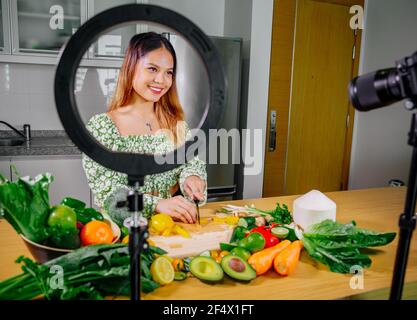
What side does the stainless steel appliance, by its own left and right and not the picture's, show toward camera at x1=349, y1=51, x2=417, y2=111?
front

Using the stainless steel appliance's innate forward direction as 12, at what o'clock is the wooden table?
The wooden table is roughly at 12 o'clock from the stainless steel appliance.

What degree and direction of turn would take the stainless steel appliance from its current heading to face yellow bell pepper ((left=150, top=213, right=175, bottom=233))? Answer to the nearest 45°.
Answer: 0° — it already faces it

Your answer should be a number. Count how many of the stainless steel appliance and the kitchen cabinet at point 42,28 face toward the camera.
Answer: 2

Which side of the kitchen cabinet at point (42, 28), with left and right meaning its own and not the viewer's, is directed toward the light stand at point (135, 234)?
front

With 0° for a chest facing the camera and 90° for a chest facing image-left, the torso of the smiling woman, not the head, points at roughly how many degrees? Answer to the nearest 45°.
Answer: approximately 315°

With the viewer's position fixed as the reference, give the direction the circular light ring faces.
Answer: facing away from the viewer

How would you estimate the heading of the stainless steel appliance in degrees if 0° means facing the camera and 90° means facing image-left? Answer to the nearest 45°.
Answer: approximately 0°

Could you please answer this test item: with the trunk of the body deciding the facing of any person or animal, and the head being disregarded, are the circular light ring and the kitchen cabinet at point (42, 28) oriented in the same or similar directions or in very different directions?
very different directions

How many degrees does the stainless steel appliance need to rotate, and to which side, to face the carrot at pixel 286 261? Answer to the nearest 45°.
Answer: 0° — it already faces it

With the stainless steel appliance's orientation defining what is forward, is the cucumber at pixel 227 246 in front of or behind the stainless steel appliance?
in front
